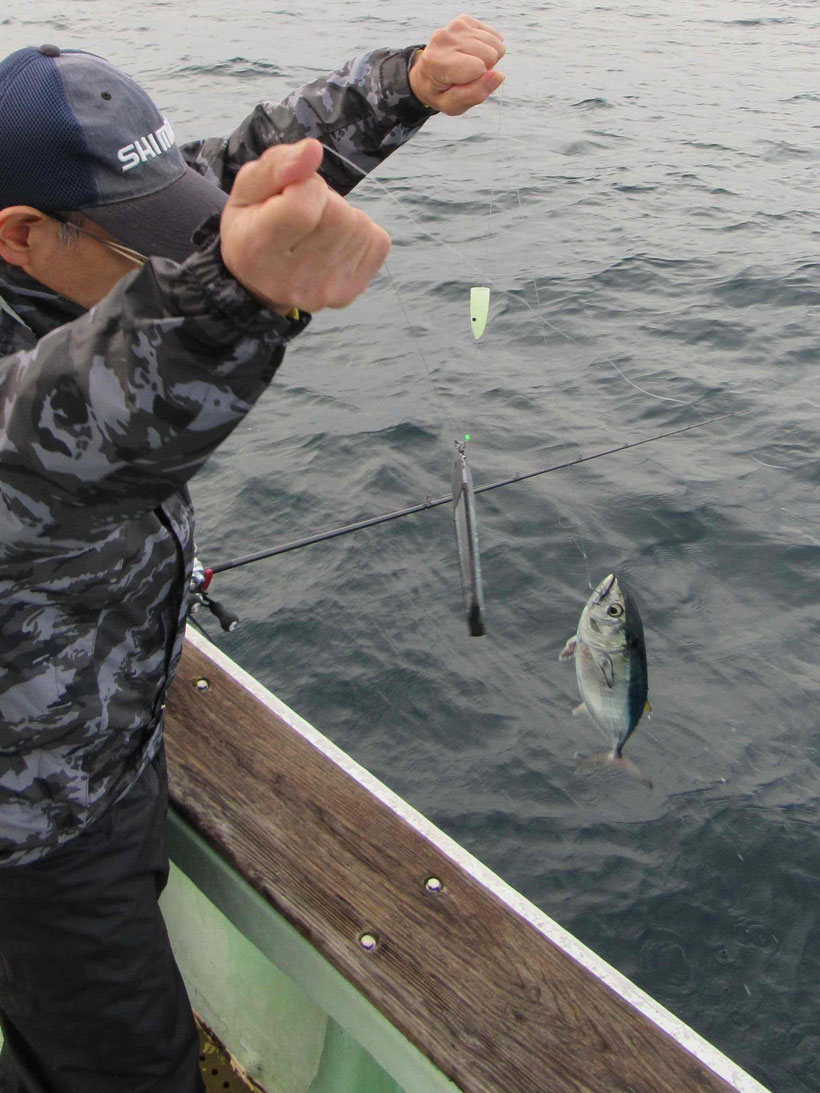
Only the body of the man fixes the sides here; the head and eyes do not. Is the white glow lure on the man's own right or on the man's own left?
on the man's own left

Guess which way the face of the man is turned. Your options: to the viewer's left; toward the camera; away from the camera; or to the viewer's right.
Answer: to the viewer's right

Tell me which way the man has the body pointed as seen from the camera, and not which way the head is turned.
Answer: to the viewer's right
